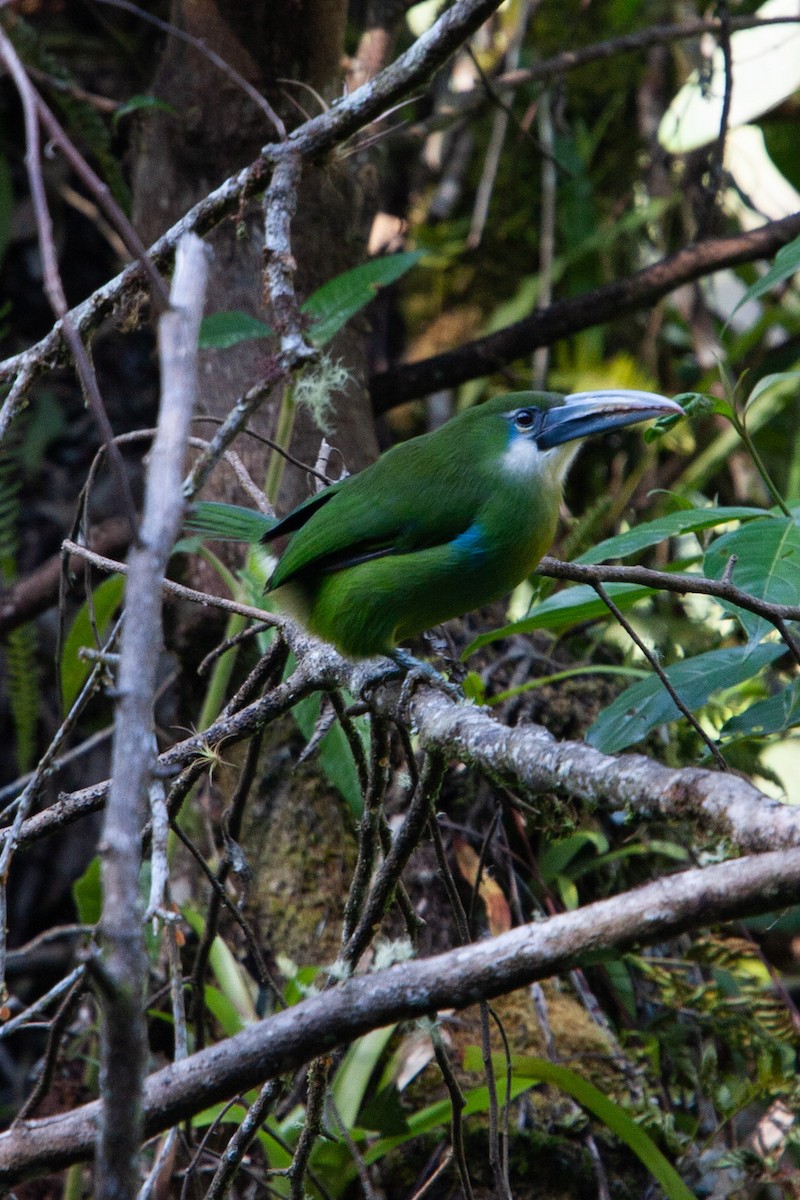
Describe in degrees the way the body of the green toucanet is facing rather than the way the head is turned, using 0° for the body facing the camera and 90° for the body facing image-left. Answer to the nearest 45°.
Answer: approximately 270°
